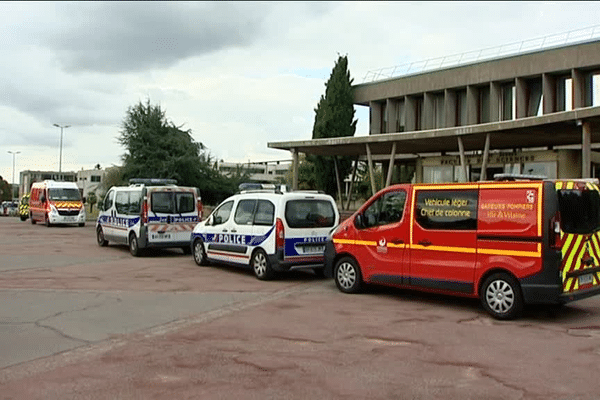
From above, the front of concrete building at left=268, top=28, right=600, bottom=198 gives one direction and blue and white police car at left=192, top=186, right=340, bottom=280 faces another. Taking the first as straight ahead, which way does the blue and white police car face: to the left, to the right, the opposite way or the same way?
to the right

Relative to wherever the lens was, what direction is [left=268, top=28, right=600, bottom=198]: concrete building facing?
facing the viewer and to the left of the viewer

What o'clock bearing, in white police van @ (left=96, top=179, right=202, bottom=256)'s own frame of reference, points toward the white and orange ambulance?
The white and orange ambulance is roughly at 1 o'clock from the white police van.

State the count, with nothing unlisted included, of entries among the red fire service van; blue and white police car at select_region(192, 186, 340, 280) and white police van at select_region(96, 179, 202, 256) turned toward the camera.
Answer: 0

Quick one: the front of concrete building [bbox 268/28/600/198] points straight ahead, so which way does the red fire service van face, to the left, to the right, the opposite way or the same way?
to the right

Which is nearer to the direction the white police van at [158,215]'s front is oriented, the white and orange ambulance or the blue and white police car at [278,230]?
the white and orange ambulance

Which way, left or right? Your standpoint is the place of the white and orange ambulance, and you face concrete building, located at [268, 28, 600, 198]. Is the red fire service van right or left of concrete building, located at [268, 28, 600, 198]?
right

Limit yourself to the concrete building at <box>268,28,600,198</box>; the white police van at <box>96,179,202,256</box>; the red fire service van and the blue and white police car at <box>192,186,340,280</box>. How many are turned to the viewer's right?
0

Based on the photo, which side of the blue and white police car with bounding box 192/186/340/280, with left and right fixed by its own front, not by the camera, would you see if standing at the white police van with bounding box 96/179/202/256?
front

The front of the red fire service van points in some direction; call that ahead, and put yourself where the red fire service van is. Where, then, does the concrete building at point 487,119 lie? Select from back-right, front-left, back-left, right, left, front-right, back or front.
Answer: front-right

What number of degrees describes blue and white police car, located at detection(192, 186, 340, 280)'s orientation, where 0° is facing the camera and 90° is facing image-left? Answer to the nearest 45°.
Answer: approximately 135°

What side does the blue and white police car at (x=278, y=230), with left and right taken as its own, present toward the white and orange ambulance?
front

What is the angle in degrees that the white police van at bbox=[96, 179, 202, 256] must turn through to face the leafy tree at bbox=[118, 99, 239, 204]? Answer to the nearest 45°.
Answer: approximately 45° to its right

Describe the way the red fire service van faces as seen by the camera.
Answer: facing away from the viewer and to the left of the viewer

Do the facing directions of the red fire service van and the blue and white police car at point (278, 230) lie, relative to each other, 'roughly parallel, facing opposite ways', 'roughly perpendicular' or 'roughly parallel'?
roughly parallel

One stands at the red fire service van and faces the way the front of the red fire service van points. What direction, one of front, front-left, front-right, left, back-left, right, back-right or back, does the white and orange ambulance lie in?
front

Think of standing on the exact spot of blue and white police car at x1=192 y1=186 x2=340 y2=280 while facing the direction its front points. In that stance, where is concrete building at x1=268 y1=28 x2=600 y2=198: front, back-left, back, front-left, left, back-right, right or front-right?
right

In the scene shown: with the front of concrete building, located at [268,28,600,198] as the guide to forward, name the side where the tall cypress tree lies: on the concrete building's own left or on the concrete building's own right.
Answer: on the concrete building's own right

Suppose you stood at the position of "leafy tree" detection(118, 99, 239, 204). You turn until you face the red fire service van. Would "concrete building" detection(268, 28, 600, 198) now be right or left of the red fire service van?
left

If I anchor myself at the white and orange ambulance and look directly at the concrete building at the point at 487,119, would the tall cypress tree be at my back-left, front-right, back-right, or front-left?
front-left

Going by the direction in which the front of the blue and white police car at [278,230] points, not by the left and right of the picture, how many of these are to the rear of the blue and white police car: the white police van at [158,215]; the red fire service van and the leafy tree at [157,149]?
1

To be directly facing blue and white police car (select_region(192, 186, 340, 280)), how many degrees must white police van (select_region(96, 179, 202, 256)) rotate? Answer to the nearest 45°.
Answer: approximately 180°
